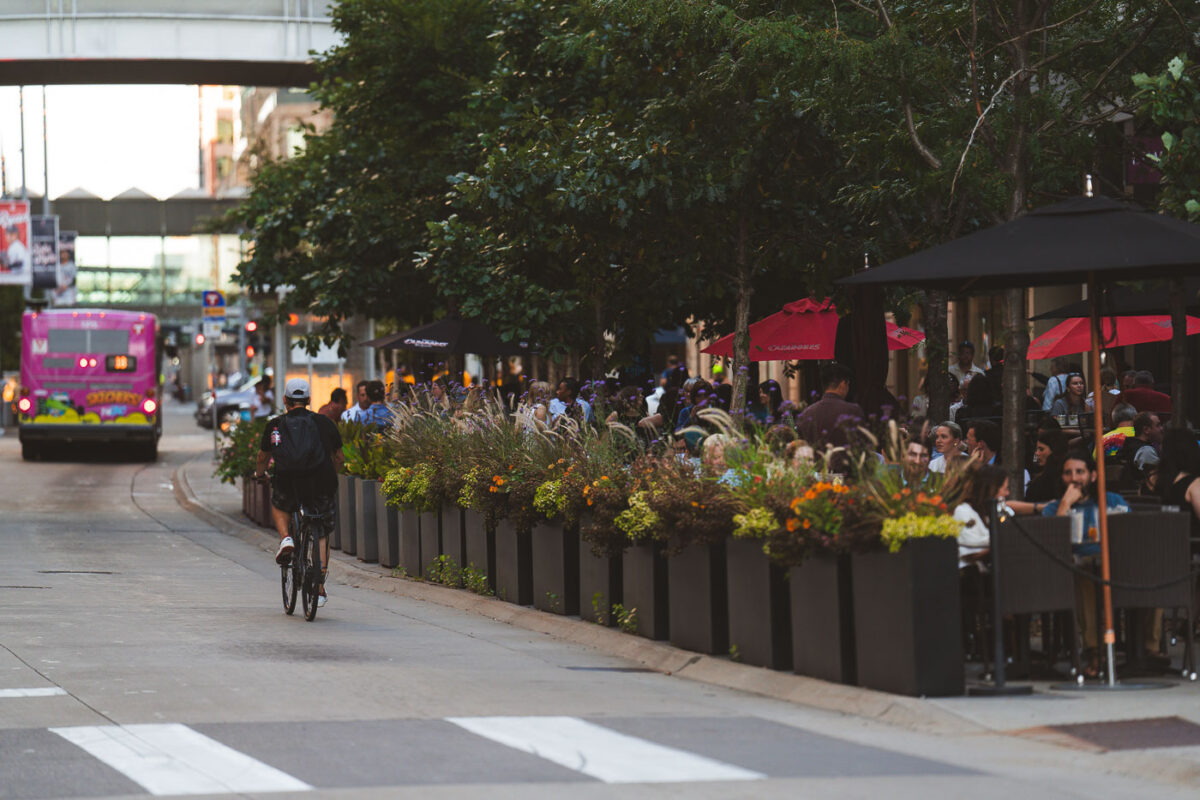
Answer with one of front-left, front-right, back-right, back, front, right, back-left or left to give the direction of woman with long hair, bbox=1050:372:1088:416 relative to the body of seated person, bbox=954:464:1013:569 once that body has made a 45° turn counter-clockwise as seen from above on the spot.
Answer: front-left

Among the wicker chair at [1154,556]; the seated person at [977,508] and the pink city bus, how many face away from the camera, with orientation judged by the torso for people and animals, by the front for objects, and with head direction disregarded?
2

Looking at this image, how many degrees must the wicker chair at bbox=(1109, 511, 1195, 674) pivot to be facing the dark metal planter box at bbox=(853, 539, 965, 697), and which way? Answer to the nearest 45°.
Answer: approximately 135° to its left

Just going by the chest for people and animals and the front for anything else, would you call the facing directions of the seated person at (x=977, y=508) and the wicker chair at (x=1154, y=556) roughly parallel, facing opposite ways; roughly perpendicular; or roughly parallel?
roughly perpendicular

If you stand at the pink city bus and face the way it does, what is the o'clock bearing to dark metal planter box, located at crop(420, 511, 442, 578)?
The dark metal planter box is roughly at 6 o'clock from the pink city bus.

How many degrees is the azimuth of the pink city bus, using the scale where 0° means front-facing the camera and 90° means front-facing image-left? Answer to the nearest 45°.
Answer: approximately 180°

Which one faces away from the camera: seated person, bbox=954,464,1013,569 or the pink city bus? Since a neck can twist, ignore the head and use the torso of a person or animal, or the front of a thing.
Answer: the pink city bus

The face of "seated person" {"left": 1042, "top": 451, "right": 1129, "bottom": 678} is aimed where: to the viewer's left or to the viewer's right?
to the viewer's left

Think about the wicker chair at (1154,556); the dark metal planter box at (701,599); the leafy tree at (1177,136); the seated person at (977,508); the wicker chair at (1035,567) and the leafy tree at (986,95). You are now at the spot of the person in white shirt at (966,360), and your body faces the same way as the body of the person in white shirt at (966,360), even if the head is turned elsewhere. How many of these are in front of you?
6

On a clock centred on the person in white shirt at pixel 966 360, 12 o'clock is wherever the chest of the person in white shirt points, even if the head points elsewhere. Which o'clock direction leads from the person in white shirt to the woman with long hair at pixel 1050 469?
The woman with long hair is roughly at 12 o'clock from the person in white shirt.

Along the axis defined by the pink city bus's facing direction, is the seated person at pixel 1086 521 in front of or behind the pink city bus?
behind

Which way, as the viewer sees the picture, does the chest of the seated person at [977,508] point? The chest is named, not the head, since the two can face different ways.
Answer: to the viewer's right

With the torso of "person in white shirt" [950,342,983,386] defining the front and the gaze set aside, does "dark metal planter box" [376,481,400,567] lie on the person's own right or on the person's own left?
on the person's own right

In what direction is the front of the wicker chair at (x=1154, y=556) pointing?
away from the camera

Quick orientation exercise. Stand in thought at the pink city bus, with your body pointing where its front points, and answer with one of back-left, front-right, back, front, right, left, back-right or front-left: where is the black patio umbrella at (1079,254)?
back

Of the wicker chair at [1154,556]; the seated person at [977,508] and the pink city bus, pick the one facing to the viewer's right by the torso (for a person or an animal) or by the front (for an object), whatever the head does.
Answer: the seated person

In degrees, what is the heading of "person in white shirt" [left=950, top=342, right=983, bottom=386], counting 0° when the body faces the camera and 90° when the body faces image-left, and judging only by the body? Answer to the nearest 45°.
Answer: approximately 0°

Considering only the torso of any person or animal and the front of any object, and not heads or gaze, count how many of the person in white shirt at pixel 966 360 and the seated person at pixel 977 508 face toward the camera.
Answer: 1

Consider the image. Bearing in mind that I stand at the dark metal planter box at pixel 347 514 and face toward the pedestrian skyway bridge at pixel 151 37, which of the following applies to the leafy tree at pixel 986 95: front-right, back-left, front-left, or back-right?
back-right
